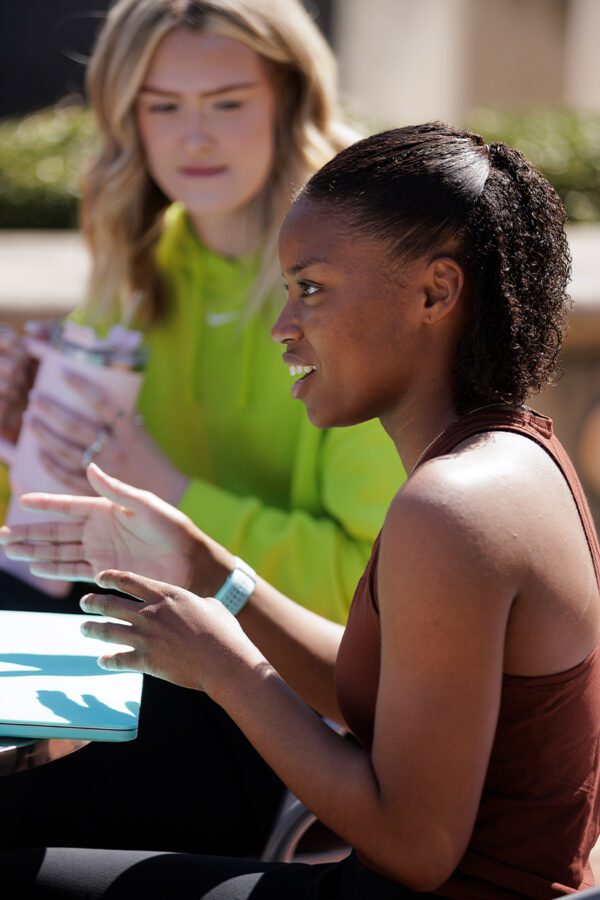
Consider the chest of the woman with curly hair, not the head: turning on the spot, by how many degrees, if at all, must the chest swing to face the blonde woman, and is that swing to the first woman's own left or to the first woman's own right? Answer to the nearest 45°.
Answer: approximately 90° to the first woman's own right

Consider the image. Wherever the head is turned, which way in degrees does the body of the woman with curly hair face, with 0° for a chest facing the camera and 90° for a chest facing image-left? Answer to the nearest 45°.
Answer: approximately 90°

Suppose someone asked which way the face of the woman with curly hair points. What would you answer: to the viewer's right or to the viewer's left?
to the viewer's left

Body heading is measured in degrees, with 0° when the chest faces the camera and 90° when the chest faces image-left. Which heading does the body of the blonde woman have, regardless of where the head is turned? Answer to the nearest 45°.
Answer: approximately 45°

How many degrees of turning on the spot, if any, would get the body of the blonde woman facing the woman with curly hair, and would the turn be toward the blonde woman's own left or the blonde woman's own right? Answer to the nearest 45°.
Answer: approximately 45° to the blonde woman's own left
